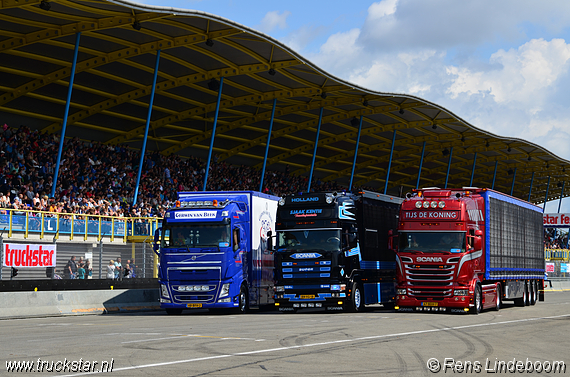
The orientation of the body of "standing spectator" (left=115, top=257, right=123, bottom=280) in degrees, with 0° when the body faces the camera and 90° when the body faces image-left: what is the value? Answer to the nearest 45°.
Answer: approximately 315°

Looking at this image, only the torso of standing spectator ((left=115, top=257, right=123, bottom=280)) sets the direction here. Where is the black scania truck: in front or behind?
in front

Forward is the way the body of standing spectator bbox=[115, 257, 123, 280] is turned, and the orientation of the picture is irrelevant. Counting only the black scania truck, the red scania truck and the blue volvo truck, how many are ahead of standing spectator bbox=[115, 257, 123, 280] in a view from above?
3

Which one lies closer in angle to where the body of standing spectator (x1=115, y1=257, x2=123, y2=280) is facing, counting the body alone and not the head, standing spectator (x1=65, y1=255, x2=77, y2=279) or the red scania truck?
the red scania truck

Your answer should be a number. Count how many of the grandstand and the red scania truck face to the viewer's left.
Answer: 0

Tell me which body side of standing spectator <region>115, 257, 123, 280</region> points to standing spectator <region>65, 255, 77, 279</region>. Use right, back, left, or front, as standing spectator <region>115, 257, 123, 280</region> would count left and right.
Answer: right

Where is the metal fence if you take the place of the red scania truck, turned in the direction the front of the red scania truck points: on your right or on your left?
on your right

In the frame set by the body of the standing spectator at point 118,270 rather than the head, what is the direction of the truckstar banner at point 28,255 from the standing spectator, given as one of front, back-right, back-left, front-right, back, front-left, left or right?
right

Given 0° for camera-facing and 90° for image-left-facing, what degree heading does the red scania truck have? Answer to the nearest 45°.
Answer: approximately 0°

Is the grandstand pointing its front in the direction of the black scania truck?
yes
